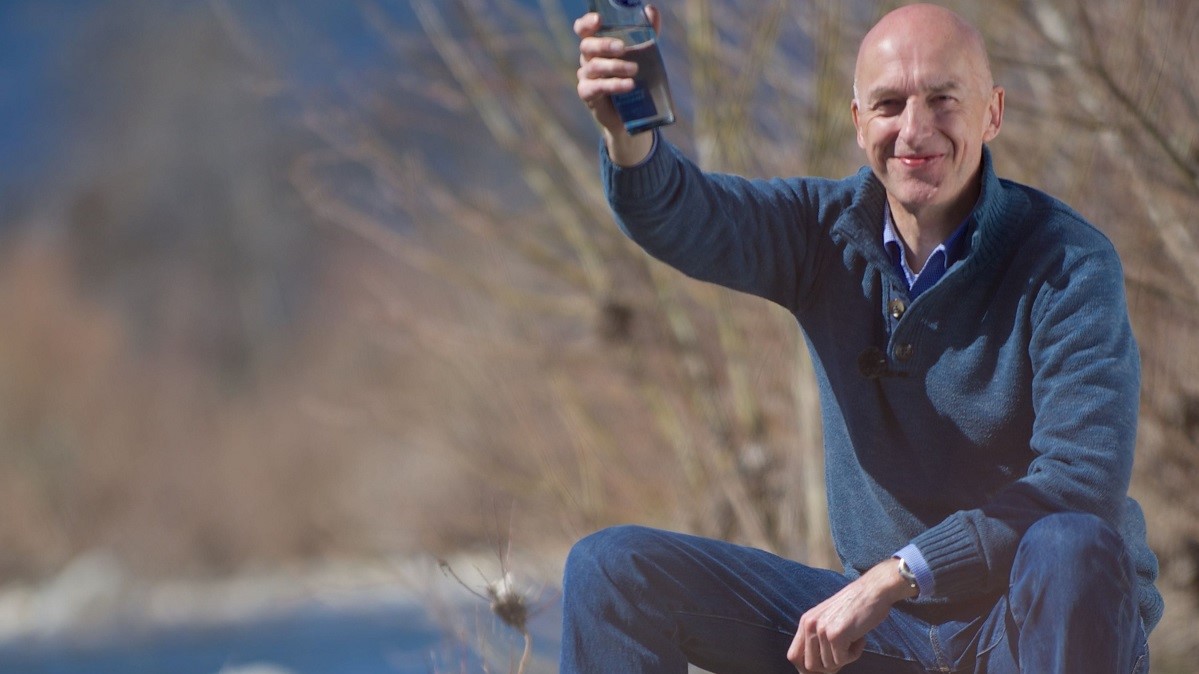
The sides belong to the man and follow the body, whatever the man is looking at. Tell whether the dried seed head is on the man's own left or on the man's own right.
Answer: on the man's own right

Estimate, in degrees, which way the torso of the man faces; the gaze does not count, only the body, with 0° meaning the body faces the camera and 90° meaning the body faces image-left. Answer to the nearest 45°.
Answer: approximately 45°
